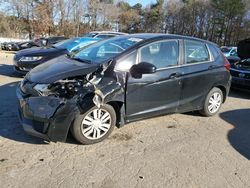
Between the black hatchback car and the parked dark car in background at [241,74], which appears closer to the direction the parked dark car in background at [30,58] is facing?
the black hatchback car

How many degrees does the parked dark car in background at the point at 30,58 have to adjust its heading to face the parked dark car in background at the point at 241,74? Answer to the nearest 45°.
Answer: approximately 135° to its left

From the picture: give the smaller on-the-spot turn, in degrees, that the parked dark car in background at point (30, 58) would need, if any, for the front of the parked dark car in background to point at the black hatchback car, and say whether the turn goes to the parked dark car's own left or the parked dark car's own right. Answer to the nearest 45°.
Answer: approximately 45° to the parked dark car's own left

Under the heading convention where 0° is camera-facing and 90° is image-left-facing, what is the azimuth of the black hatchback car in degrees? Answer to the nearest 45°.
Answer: approximately 45°

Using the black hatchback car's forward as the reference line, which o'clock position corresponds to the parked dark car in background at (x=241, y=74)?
The parked dark car in background is roughly at 6 o'clock from the black hatchback car.
